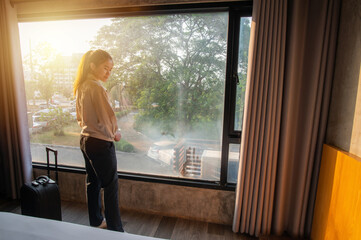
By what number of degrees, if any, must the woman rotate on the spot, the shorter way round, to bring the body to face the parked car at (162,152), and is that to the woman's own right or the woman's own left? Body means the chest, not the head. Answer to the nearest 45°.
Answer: approximately 45° to the woman's own left

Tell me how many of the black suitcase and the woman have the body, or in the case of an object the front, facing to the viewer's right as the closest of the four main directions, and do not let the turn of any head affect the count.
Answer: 1

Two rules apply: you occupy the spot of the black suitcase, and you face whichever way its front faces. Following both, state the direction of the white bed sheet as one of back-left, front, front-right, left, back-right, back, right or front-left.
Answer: front-left

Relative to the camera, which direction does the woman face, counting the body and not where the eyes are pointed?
to the viewer's right

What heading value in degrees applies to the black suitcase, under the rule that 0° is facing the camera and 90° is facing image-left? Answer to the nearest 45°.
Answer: approximately 45°

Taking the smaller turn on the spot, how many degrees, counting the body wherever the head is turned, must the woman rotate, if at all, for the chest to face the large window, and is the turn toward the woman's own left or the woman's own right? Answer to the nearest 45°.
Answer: approximately 45° to the woman's own left

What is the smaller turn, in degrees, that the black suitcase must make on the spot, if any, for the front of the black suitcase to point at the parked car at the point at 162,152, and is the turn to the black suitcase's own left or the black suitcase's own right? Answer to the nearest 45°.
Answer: approximately 135° to the black suitcase's own left

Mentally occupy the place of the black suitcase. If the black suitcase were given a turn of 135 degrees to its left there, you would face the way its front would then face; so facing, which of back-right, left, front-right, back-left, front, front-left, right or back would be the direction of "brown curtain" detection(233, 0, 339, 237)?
front-right

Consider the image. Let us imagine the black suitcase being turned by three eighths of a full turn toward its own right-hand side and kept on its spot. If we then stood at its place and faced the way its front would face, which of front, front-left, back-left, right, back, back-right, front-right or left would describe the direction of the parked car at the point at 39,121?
front

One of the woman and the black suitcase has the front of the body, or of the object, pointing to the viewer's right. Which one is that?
the woman
